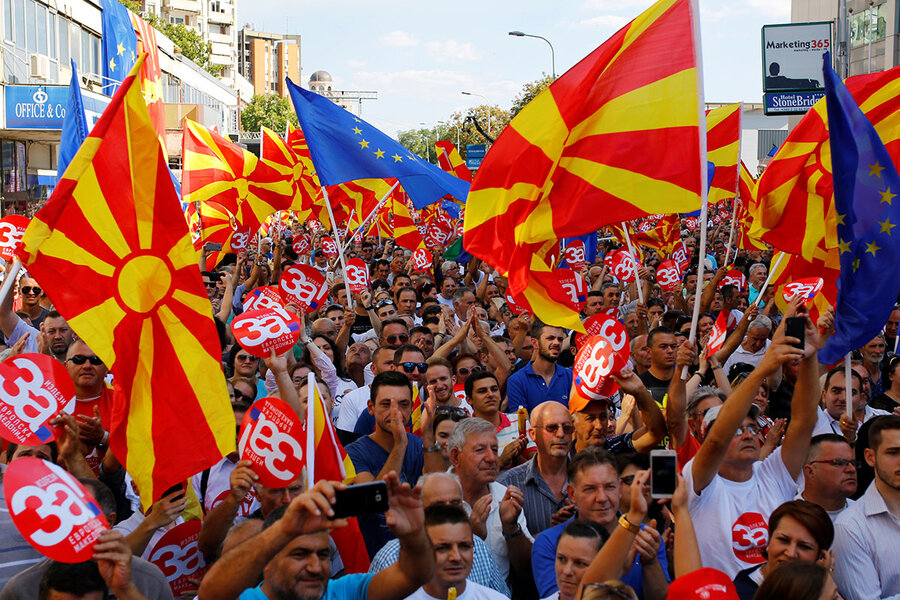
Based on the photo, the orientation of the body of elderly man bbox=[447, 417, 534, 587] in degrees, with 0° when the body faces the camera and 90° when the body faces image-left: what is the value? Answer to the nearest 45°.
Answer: approximately 315°

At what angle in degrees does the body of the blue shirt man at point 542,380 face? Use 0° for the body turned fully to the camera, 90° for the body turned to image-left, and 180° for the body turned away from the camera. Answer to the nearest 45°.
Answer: approximately 315°

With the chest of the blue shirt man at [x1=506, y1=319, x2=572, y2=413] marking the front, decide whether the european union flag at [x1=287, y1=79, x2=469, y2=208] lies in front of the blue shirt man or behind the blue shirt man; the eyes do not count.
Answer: behind

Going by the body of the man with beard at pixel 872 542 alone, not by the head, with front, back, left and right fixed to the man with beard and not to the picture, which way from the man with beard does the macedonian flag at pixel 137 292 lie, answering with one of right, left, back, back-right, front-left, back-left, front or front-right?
back-right

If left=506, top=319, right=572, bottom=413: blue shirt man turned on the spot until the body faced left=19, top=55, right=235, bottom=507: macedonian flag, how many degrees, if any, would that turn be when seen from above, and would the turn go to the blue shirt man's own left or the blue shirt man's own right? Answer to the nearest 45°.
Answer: approximately 90° to the blue shirt man's own right

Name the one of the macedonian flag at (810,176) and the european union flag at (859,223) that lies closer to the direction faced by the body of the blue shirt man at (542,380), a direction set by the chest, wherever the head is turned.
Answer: the european union flag

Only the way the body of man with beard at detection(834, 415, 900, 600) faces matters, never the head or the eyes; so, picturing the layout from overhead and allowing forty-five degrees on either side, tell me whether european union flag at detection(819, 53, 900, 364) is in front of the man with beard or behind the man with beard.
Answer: behind

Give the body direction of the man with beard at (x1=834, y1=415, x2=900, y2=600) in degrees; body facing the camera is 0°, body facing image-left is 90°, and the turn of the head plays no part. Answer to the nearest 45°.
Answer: approximately 315°
